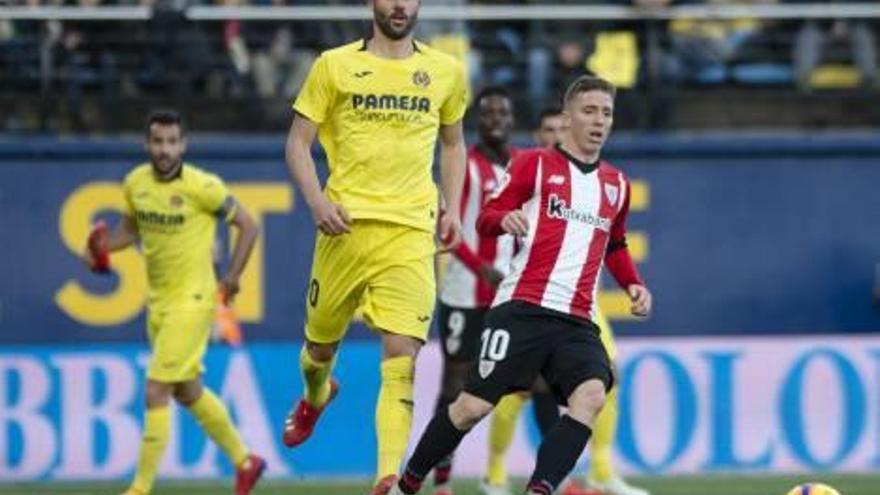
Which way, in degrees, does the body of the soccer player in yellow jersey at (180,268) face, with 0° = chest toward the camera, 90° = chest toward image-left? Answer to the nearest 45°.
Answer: approximately 45°

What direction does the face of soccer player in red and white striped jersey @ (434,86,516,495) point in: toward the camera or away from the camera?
toward the camera

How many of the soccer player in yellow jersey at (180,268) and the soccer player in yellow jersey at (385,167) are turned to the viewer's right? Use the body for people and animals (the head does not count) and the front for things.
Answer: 0

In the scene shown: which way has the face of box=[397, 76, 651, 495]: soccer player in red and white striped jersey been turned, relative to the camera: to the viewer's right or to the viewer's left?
to the viewer's right

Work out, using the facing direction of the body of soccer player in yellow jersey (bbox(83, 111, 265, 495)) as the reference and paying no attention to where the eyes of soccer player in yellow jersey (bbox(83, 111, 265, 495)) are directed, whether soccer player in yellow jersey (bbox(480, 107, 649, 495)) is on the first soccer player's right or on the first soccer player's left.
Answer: on the first soccer player's left

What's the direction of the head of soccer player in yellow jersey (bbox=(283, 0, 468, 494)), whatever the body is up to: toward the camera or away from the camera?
toward the camera

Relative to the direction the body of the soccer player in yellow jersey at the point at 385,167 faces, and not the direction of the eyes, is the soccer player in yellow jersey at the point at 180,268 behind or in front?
behind

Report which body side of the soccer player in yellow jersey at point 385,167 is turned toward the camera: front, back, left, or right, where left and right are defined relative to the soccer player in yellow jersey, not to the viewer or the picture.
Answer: front
